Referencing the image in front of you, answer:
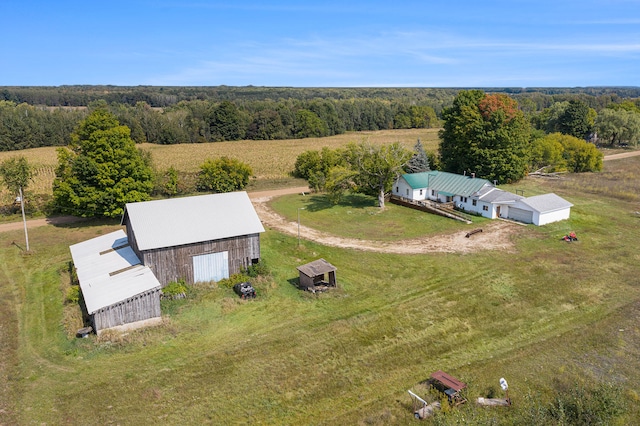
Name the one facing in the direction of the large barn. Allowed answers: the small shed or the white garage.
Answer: the white garage

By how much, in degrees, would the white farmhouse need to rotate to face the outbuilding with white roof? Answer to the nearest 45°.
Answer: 0° — it already faces it

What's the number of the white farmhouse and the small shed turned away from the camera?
0

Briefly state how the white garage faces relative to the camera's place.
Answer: facing the viewer and to the left of the viewer

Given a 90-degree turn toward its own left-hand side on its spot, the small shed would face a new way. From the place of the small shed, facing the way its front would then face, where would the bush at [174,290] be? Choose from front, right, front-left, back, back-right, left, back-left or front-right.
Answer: back-left

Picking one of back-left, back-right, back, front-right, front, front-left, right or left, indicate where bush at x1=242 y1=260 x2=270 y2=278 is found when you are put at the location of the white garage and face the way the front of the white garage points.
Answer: front

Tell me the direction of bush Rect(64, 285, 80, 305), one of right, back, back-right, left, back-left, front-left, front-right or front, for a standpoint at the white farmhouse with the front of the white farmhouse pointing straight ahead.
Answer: front

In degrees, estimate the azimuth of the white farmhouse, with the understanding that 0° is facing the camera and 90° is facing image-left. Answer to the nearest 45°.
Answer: approximately 45°

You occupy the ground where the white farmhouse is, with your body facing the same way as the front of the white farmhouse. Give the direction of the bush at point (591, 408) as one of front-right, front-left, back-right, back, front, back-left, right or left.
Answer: front-left

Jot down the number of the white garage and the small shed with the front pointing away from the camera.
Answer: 0

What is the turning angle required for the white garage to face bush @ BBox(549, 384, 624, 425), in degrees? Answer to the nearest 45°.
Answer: approximately 45° to its left

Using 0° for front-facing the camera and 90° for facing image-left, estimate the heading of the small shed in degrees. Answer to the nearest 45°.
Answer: approximately 315°

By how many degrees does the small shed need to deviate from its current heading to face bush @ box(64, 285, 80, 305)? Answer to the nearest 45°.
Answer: approximately 135° to its right

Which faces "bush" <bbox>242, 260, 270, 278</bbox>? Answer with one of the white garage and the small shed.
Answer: the white garage
